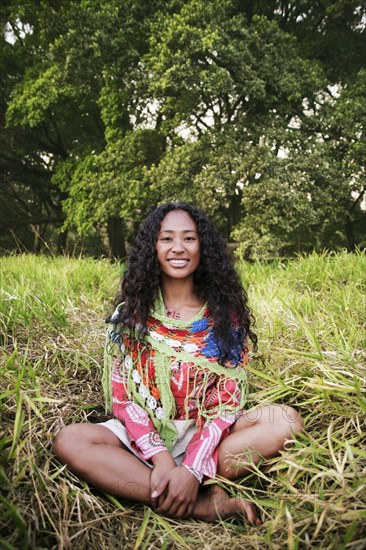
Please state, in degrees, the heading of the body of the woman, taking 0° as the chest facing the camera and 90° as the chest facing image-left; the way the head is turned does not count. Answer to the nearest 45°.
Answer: approximately 0°
